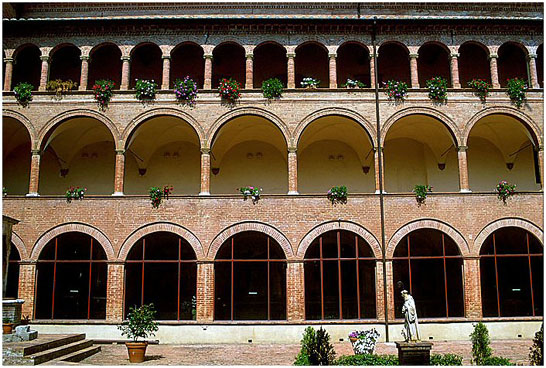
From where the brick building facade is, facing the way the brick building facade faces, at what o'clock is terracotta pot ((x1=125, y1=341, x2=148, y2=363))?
The terracotta pot is roughly at 1 o'clock from the brick building facade.

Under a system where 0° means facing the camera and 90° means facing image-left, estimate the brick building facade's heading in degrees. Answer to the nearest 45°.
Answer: approximately 0°
